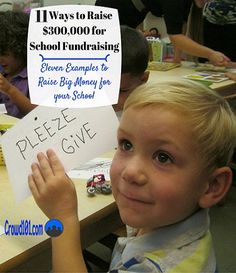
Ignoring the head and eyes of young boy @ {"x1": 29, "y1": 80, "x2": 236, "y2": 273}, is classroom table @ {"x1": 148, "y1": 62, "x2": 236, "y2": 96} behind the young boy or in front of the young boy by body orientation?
behind

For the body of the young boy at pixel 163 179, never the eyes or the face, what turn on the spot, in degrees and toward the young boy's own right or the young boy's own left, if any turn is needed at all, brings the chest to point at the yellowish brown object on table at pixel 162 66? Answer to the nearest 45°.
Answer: approximately 135° to the young boy's own right

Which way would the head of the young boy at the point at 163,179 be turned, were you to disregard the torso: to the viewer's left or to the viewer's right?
to the viewer's left

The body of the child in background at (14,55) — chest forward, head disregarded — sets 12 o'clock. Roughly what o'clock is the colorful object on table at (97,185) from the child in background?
The colorful object on table is roughly at 10 o'clock from the child in background.

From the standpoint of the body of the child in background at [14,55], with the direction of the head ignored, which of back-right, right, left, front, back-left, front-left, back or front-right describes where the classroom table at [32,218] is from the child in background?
front-left

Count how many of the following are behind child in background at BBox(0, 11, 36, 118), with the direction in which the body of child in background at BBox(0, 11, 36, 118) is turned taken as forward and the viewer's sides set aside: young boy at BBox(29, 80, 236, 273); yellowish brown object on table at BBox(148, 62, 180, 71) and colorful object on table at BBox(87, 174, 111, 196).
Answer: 1

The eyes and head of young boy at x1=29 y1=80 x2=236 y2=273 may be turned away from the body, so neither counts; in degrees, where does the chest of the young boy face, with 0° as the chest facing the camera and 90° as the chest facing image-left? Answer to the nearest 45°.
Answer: approximately 45°
